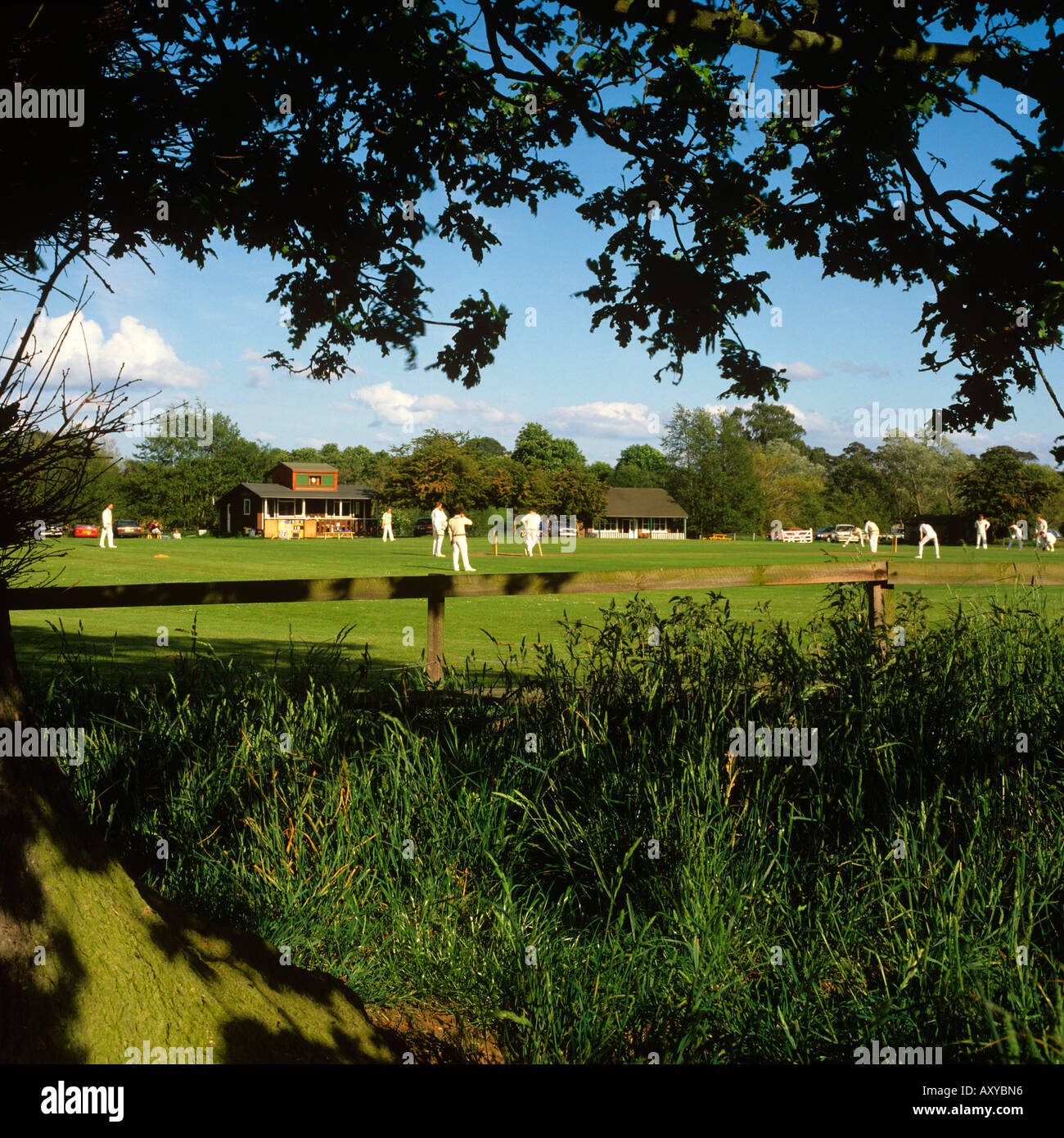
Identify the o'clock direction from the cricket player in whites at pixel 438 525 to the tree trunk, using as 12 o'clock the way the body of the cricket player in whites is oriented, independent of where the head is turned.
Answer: The tree trunk is roughly at 3 o'clock from the cricket player in whites.

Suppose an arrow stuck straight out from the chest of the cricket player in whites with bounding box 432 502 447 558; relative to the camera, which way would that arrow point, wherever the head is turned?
to the viewer's right
